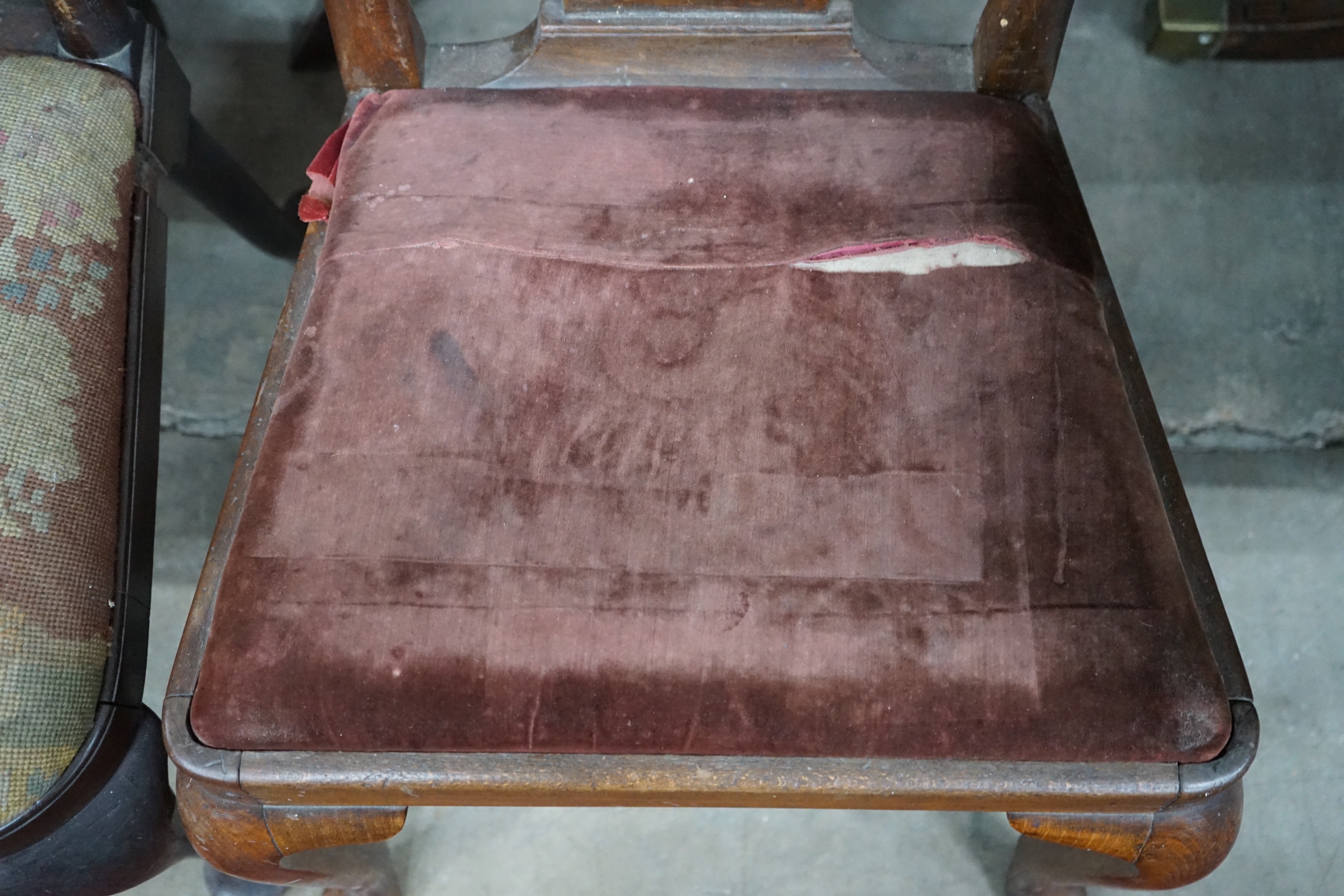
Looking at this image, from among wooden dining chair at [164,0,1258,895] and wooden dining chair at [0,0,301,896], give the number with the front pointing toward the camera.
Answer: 2

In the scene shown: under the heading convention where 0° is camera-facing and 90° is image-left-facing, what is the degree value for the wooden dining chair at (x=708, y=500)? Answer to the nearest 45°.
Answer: approximately 0°
